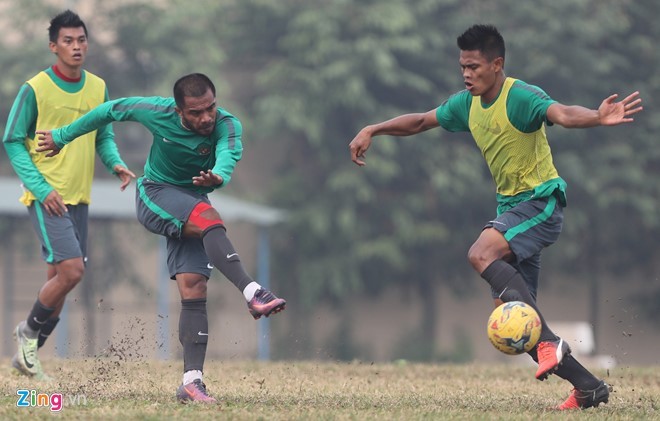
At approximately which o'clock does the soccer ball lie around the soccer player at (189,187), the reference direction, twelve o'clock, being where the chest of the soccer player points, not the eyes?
The soccer ball is roughly at 11 o'clock from the soccer player.

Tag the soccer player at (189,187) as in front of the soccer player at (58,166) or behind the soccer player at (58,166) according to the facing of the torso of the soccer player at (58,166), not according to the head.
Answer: in front

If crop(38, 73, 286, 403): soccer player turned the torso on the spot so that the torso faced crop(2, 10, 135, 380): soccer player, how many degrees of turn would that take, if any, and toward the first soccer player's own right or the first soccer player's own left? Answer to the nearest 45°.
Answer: approximately 180°

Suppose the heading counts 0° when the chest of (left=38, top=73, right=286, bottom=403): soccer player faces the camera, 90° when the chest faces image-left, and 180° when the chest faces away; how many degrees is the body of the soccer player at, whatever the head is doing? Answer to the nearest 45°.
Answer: approximately 315°

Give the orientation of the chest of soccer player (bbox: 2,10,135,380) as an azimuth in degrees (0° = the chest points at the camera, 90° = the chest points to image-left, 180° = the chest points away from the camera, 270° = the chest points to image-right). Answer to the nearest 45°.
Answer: approximately 315°

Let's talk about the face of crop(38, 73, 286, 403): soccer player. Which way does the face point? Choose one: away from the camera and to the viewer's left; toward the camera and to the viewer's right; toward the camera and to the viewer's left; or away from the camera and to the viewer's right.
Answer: toward the camera and to the viewer's right

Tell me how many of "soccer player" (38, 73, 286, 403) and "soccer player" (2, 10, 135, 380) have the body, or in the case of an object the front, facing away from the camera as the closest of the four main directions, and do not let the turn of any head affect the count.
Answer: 0

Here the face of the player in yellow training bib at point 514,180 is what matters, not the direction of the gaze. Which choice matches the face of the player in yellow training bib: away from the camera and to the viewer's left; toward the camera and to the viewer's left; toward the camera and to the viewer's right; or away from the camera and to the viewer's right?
toward the camera and to the viewer's left

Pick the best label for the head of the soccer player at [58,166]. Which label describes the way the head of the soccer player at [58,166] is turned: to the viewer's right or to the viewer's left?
to the viewer's right

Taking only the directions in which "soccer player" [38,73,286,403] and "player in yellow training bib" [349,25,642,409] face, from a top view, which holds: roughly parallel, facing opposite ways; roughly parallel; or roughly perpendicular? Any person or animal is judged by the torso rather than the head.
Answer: roughly perpendicular

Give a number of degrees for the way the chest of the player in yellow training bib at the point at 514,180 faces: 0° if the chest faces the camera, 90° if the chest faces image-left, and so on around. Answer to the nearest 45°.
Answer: approximately 45°

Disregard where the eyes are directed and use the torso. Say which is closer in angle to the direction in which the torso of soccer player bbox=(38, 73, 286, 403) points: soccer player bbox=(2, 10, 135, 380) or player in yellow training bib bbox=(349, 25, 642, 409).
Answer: the player in yellow training bib

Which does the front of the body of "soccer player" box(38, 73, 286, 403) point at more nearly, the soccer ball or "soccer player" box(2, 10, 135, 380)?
the soccer ball
